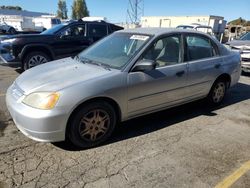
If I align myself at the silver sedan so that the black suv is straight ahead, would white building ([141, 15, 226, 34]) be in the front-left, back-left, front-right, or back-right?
front-right

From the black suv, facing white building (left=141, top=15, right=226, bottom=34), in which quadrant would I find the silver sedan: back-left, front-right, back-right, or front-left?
back-right

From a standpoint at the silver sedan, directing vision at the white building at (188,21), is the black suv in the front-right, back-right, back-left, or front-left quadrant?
front-left

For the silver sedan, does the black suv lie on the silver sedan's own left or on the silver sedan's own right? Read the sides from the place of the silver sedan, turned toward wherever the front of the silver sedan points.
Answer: on the silver sedan's own right

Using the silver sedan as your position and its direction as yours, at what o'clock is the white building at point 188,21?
The white building is roughly at 5 o'clock from the silver sedan.

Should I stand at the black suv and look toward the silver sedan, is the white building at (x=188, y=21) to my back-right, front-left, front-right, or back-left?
back-left
